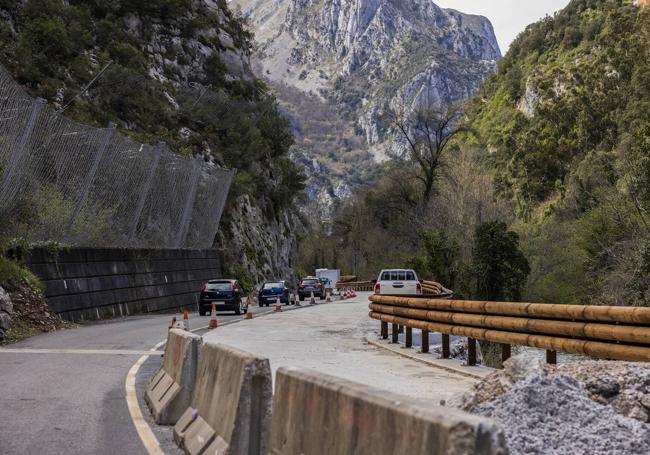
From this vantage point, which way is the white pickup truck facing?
away from the camera

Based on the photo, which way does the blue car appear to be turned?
away from the camera

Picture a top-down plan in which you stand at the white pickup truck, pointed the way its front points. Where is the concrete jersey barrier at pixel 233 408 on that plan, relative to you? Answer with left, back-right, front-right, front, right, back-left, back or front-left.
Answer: back

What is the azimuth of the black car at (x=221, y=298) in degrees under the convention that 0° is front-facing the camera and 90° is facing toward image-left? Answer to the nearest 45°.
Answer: approximately 180°

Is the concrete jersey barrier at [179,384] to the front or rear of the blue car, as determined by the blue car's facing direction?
to the rear

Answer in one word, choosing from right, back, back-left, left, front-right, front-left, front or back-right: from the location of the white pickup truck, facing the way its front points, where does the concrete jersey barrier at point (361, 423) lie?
back

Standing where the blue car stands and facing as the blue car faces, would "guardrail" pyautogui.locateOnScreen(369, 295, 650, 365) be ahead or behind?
behind

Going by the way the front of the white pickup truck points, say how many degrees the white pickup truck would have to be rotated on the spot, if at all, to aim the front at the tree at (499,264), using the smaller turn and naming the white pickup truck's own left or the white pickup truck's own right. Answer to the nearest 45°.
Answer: approximately 45° to the white pickup truck's own right

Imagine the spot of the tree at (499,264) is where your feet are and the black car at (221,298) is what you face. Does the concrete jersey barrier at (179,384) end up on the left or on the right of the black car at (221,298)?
left
